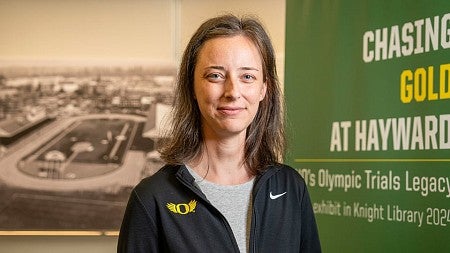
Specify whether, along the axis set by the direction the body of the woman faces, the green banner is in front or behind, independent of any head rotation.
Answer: behind

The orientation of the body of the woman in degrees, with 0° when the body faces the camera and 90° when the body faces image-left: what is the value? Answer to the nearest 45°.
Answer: approximately 0°

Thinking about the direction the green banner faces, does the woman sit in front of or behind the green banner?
in front

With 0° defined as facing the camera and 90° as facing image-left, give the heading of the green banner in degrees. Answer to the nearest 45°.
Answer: approximately 45°

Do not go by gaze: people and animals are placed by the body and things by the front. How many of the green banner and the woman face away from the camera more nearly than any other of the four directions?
0
